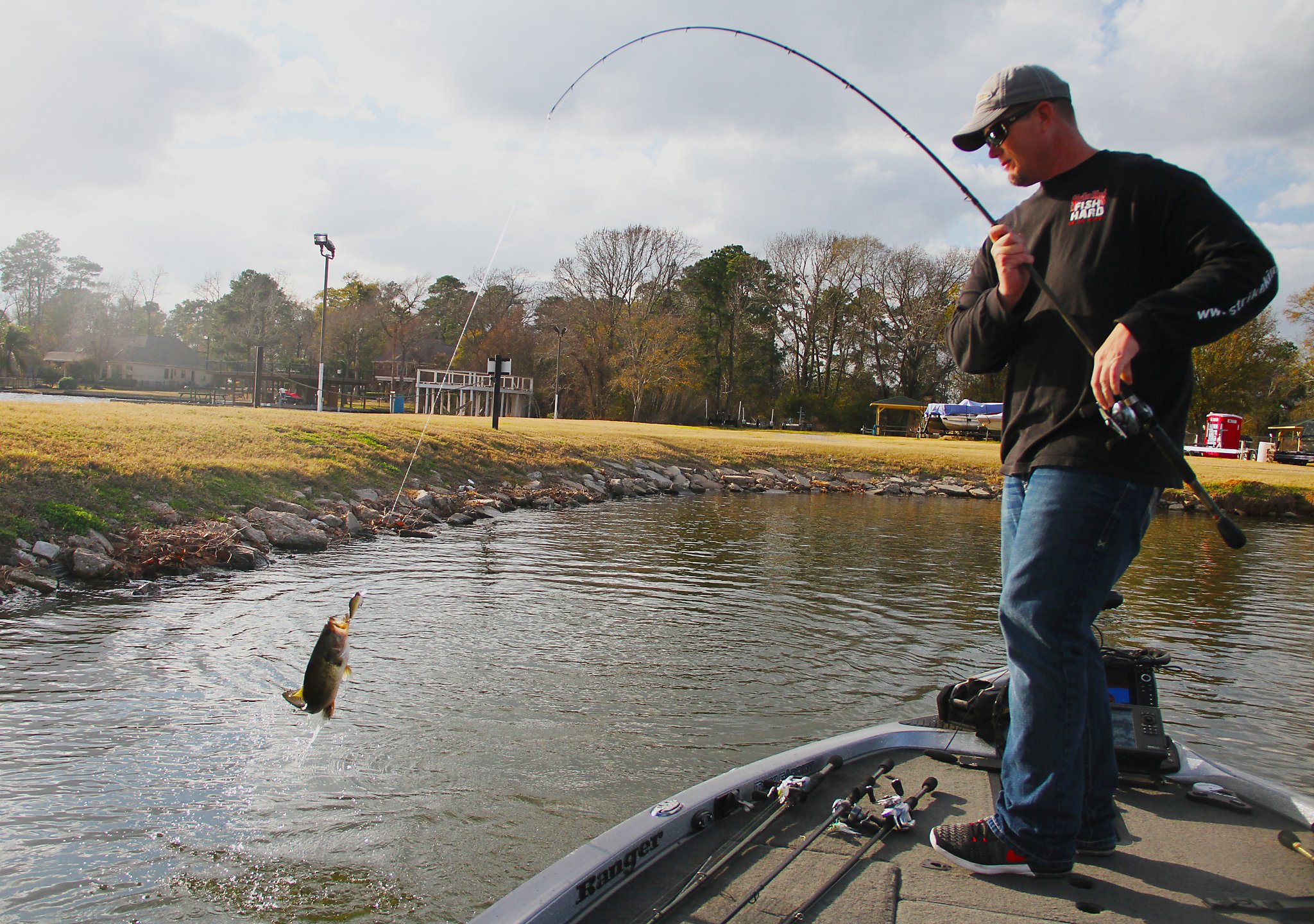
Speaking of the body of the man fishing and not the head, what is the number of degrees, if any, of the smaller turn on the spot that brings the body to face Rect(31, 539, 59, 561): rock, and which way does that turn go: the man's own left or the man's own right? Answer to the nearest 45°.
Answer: approximately 45° to the man's own right

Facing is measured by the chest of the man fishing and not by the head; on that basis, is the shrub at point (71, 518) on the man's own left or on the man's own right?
on the man's own right

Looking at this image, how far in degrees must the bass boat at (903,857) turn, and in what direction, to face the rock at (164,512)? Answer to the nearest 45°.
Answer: approximately 45° to its left

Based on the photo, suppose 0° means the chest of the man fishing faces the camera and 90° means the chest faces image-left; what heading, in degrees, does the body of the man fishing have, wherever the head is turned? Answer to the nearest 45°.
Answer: approximately 45°

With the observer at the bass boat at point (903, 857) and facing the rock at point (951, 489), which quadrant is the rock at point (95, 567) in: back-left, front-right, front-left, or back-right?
front-left

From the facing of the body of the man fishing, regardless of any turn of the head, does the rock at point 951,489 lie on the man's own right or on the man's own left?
on the man's own right

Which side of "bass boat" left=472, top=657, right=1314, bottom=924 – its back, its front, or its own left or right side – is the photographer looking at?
back

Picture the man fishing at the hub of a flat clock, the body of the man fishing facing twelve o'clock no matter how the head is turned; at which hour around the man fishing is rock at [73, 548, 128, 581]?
The rock is roughly at 2 o'clock from the man fishing.

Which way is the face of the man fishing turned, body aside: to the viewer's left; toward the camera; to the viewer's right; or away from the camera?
to the viewer's left

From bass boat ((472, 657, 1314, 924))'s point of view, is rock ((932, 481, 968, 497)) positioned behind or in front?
in front
